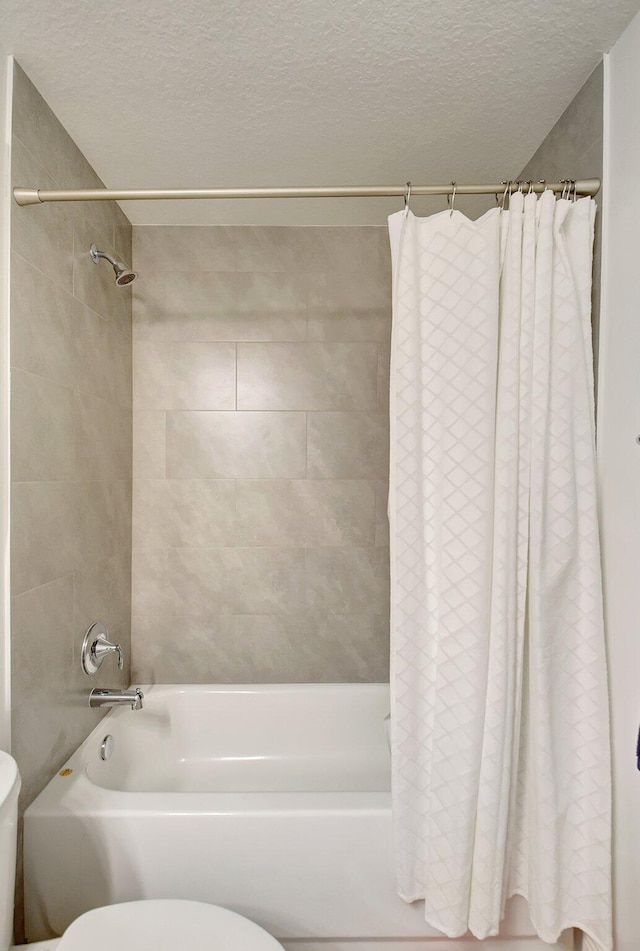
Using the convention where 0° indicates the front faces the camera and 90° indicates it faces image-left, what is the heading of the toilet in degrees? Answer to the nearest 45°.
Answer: approximately 270°

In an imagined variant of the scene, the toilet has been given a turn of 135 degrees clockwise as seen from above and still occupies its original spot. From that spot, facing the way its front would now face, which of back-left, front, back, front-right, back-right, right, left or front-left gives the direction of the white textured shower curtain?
back-left
